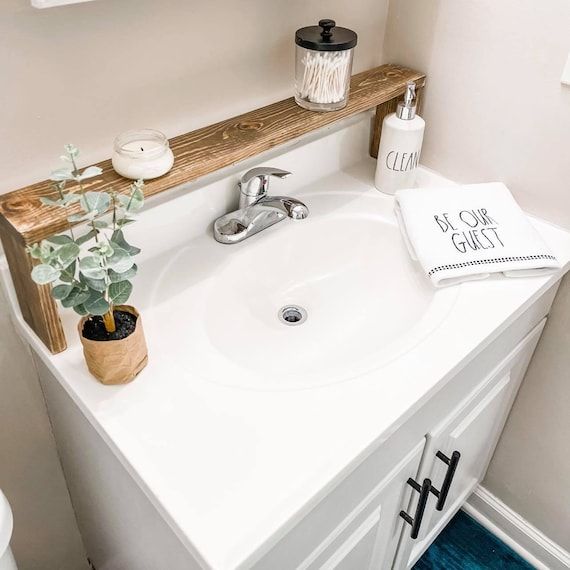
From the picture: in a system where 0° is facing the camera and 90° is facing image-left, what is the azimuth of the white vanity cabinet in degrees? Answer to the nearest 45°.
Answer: approximately 315°

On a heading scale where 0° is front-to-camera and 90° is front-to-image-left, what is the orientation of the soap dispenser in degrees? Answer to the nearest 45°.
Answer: approximately 315°
